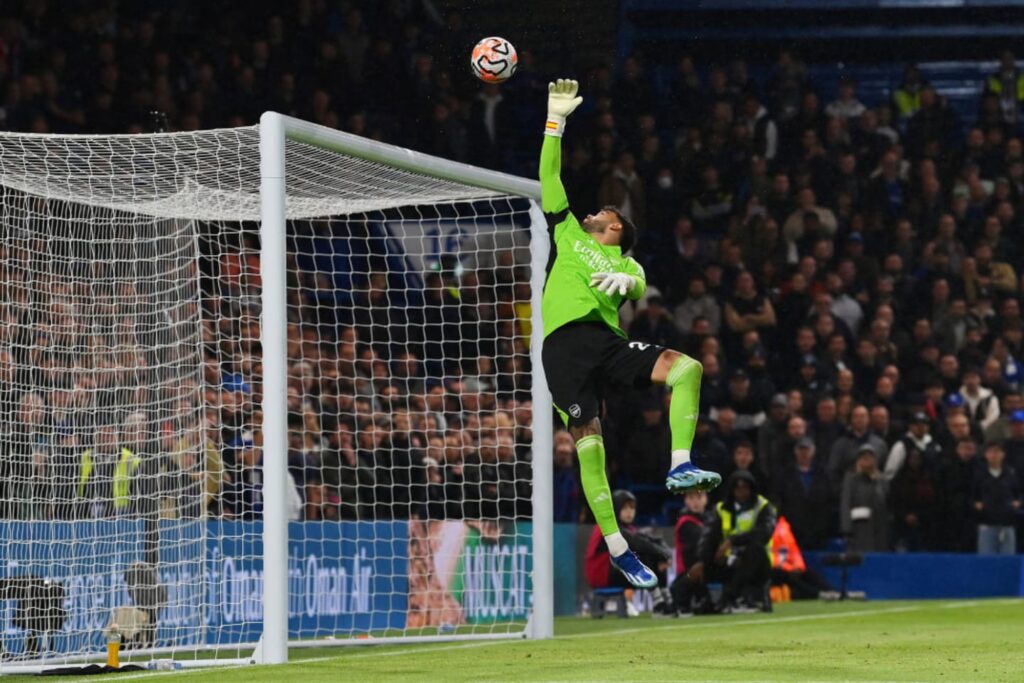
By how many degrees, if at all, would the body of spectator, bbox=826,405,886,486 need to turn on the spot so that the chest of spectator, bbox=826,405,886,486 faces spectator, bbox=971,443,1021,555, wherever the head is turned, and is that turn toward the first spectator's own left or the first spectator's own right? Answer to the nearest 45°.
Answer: approximately 90° to the first spectator's own left

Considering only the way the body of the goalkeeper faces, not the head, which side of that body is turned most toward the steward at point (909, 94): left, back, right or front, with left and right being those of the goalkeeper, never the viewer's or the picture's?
back

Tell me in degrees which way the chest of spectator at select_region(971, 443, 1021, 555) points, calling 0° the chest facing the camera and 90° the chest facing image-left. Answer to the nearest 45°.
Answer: approximately 0°

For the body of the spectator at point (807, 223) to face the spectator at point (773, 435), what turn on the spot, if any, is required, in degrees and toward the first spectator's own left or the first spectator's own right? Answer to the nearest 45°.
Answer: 0° — they already face them

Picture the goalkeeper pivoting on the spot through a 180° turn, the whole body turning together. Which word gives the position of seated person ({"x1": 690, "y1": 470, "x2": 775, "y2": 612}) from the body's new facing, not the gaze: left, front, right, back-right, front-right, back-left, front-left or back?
front

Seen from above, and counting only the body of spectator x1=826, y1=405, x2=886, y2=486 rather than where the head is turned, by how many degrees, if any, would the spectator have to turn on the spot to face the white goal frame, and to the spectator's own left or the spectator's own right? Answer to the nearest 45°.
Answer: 0° — they already face it

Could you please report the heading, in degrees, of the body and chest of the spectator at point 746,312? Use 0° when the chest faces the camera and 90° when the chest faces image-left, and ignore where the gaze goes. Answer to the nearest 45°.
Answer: approximately 0°

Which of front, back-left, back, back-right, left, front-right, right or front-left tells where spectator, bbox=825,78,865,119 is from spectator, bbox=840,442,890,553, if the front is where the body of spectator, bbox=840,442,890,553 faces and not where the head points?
back
